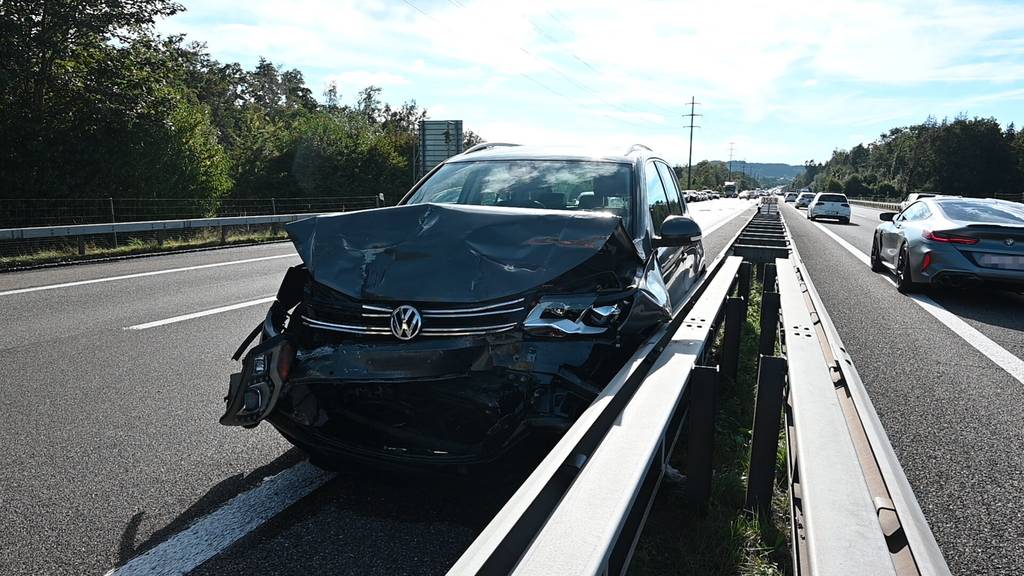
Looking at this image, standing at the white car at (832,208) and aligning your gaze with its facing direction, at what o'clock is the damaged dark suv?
The damaged dark suv is roughly at 6 o'clock from the white car.

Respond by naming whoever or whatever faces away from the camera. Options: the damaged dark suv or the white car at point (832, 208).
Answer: the white car

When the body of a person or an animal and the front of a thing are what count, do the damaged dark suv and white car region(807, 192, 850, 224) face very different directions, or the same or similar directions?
very different directions

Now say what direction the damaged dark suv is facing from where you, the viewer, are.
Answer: facing the viewer and to the left of the viewer

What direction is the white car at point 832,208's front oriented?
away from the camera

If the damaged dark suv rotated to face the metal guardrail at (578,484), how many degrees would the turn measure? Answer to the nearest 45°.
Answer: approximately 45° to its left

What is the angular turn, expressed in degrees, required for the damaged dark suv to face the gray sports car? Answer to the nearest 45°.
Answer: approximately 180°

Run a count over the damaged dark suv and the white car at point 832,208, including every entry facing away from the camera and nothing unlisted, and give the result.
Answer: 1

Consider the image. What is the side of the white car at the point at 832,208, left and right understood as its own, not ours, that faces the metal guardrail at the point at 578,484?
back

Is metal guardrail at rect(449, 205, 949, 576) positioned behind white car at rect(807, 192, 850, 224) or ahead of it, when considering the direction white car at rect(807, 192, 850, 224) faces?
behind

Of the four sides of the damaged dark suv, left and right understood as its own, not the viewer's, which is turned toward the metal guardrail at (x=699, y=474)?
left
